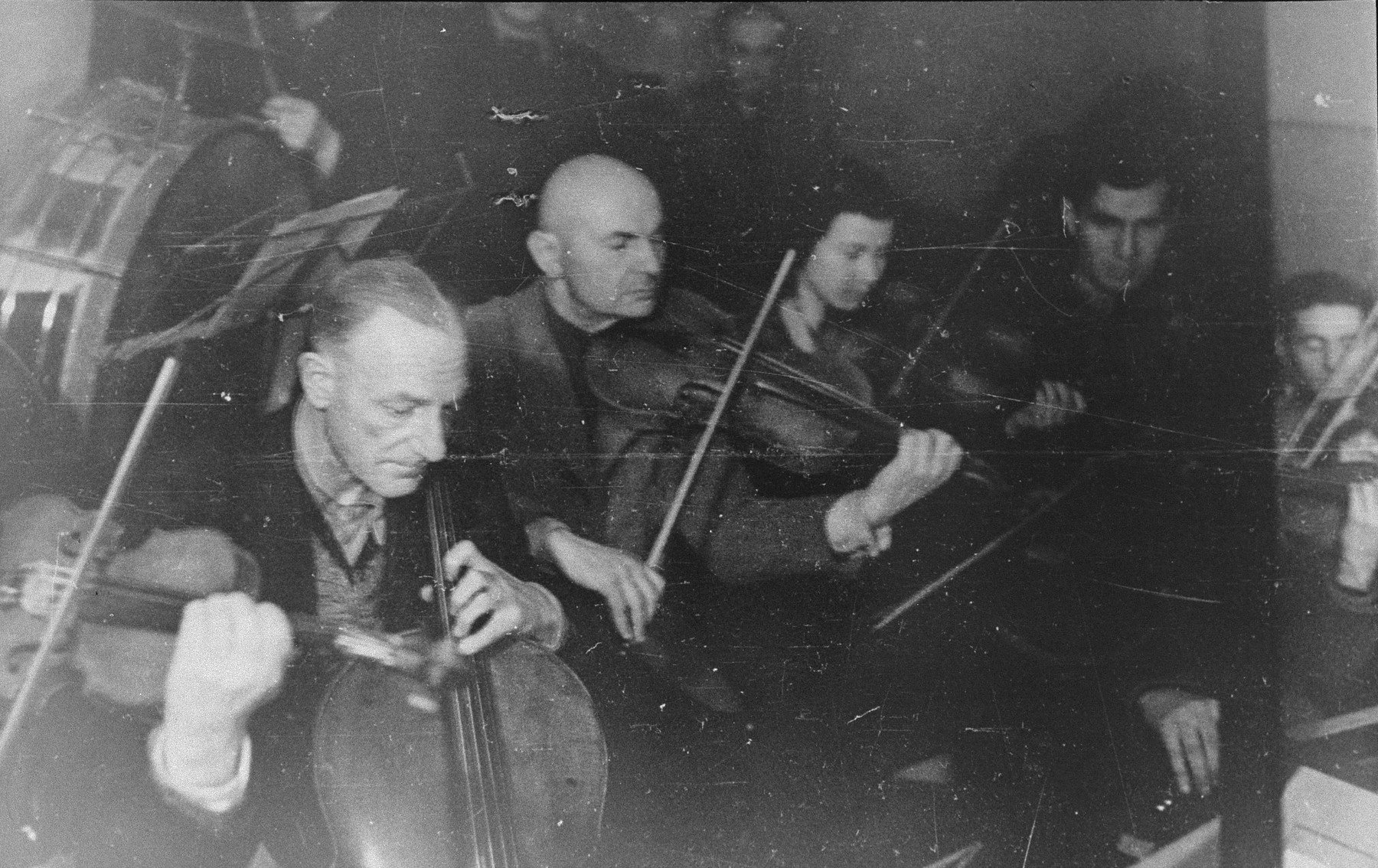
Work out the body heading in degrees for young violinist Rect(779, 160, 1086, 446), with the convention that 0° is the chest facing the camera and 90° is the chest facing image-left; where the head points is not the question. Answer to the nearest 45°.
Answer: approximately 315°

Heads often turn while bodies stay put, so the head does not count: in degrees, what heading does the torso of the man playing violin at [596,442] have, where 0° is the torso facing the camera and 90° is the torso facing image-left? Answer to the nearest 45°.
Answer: approximately 315°

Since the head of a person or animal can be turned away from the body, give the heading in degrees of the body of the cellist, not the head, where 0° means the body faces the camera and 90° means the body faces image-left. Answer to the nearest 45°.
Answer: approximately 315°

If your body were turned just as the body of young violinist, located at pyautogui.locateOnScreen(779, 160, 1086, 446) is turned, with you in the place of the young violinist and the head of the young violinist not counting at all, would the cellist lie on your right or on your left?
on your right
